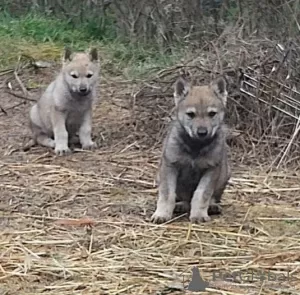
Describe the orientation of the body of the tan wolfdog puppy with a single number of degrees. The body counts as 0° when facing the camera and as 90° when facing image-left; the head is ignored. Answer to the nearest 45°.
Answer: approximately 315°

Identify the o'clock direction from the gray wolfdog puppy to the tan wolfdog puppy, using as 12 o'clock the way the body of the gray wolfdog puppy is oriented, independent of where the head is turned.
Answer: The tan wolfdog puppy is roughly at 5 o'clock from the gray wolfdog puppy.

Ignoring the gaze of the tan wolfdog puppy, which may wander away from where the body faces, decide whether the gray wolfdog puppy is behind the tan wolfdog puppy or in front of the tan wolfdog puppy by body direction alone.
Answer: in front

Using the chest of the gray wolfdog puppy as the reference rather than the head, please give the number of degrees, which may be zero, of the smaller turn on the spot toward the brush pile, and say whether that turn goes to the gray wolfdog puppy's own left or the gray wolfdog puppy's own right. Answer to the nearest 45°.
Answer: approximately 180°

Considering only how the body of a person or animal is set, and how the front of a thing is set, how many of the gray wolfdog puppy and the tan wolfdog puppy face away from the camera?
0
